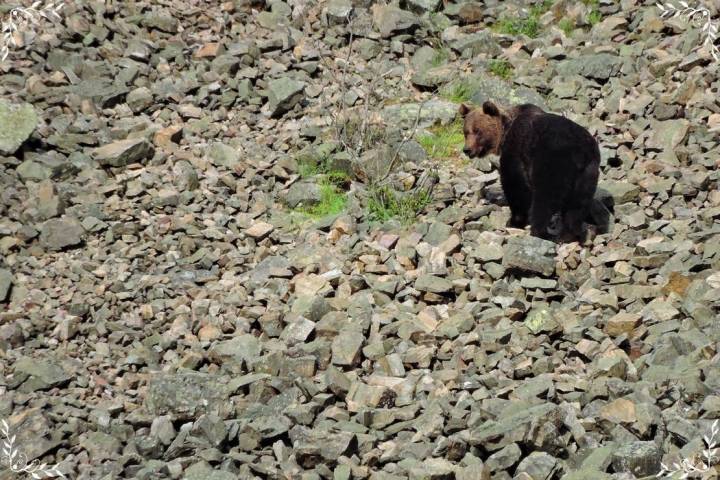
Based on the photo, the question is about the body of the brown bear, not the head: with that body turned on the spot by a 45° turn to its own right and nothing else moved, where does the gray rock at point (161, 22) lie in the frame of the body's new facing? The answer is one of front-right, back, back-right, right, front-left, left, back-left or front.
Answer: front-left

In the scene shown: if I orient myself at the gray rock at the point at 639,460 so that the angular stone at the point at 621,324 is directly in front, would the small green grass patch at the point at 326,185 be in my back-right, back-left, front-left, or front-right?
front-left

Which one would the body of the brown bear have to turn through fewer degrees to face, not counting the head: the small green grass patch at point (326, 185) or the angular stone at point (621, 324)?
the small green grass patch

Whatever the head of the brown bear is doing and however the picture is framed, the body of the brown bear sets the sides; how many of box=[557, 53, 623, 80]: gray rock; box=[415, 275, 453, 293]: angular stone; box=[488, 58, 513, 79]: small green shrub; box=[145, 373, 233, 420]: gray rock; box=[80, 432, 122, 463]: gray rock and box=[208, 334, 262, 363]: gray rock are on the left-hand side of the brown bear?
4

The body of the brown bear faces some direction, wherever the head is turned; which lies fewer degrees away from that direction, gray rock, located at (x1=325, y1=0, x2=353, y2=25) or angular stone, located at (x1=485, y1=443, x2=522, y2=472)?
the gray rock

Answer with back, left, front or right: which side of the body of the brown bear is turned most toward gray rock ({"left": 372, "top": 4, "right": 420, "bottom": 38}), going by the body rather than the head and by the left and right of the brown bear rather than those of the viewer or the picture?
front

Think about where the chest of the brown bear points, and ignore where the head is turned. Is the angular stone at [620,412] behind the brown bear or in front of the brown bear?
behind

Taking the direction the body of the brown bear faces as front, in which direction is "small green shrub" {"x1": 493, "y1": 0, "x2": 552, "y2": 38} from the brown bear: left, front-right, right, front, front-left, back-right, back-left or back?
front-right

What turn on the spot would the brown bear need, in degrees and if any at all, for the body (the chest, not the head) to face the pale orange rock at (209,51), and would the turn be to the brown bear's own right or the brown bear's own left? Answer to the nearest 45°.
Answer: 0° — it already faces it

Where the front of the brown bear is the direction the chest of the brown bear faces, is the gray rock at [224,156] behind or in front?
in front

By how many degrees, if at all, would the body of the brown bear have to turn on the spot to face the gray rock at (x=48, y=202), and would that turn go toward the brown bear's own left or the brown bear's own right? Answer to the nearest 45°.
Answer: approximately 45° to the brown bear's own left

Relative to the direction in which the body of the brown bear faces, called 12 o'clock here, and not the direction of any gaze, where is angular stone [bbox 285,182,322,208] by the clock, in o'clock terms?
The angular stone is roughly at 11 o'clock from the brown bear.

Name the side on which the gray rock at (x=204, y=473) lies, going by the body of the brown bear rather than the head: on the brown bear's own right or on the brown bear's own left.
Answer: on the brown bear's own left

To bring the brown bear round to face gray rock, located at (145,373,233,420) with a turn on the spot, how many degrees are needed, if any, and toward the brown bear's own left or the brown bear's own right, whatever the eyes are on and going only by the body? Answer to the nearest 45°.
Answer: approximately 90° to the brown bear's own left

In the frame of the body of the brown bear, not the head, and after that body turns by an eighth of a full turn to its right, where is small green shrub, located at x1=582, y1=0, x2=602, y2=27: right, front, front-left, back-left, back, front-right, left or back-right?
front

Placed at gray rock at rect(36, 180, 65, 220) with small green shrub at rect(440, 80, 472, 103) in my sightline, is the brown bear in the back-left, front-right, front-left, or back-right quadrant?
front-right

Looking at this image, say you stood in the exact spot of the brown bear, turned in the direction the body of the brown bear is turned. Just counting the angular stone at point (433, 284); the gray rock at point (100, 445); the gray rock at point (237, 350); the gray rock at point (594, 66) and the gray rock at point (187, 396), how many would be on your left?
4

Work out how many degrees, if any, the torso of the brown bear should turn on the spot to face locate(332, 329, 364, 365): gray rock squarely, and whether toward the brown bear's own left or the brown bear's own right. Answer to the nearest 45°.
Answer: approximately 90° to the brown bear's own left

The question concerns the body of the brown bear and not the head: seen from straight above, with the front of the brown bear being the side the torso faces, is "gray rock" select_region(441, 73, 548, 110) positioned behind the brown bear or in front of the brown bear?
in front

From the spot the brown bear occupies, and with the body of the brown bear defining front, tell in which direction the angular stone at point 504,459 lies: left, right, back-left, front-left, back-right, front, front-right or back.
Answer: back-left

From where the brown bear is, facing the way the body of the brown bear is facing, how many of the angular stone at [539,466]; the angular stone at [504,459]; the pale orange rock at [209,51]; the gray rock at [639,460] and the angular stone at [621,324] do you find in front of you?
1

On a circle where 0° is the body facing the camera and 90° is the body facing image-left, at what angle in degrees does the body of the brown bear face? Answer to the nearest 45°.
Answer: approximately 135°
